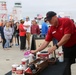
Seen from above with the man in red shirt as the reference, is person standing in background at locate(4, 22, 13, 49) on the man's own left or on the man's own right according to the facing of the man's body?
on the man's own right

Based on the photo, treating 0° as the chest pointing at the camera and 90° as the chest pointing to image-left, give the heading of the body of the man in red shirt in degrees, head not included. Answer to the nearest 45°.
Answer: approximately 45°
